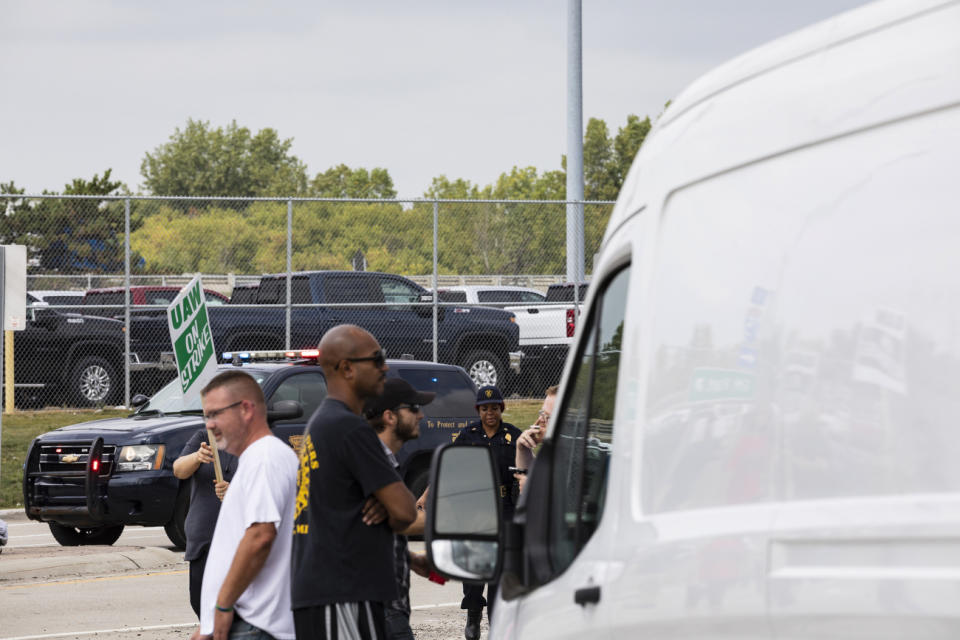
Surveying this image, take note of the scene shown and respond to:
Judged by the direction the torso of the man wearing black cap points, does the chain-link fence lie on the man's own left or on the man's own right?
on the man's own left

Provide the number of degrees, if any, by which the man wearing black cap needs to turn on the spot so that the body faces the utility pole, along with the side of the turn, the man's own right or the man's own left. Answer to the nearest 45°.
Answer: approximately 90° to the man's own left

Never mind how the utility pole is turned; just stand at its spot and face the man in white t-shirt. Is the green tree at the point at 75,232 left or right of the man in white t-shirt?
right

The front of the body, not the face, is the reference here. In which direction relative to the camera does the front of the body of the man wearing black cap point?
to the viewer's right

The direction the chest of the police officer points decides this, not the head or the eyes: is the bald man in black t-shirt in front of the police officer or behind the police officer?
in front

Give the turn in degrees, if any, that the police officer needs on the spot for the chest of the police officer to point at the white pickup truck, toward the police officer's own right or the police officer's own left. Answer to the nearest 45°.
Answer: approximately 180°

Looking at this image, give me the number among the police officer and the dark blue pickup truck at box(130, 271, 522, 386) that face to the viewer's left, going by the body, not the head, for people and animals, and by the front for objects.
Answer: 0

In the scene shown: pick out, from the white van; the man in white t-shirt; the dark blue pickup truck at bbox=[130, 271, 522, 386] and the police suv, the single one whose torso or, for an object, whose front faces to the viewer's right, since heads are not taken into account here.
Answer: the dark blue pickup truck

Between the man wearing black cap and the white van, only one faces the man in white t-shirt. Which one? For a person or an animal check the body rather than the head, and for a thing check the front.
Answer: the white van

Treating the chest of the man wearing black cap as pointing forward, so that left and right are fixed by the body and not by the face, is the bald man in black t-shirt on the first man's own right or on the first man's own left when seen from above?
on the first man's own right

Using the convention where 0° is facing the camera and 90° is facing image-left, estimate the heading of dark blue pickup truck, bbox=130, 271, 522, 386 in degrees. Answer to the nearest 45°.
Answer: approximately 270°

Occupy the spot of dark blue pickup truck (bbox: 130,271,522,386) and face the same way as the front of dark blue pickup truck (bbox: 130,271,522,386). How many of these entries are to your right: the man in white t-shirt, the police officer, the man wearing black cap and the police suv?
4

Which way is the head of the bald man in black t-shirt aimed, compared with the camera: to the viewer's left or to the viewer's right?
to the viewer's right

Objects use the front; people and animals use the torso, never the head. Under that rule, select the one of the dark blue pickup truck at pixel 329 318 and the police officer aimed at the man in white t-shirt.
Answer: the police officer
